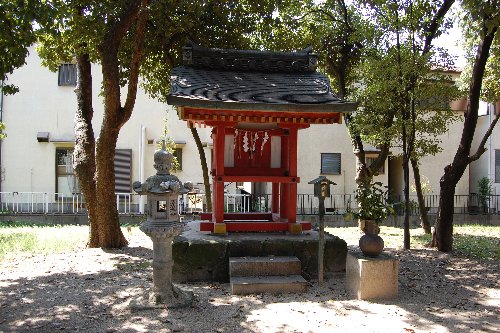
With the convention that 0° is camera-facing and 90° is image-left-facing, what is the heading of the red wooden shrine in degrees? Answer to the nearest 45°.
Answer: approximately 0°

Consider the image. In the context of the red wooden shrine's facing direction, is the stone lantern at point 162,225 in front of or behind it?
in front

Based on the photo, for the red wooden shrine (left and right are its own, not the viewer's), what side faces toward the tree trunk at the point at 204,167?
back

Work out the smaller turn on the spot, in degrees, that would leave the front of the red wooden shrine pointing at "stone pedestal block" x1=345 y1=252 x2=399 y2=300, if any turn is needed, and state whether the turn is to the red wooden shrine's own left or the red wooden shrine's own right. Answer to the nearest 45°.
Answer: approximately 45° to the red wooden shrine's own left
